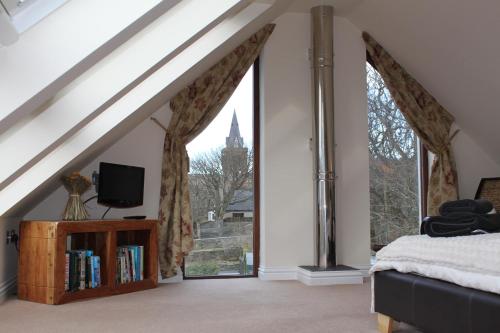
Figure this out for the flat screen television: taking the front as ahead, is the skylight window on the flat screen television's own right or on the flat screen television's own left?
on the flat screen television's own right

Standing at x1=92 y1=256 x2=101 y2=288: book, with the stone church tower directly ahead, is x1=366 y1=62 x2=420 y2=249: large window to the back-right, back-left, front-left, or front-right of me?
front-right

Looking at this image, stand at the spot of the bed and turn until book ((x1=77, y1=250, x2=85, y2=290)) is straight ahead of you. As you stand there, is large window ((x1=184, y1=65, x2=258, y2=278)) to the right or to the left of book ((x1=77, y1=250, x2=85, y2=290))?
right

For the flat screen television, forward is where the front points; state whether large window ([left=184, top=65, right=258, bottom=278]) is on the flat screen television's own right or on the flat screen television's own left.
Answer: on the flat screen television's own left

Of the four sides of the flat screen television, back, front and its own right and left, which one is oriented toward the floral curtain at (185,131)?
left

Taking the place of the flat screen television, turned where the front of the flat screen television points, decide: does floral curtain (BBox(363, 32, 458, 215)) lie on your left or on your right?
on your left

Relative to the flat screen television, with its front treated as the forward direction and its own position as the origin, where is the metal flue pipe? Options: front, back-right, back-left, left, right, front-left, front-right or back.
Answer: front-left

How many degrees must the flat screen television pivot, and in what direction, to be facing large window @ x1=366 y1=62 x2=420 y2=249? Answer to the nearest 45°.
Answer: approximately 45° to its left

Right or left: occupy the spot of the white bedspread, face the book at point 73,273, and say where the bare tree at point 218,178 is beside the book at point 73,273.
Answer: right

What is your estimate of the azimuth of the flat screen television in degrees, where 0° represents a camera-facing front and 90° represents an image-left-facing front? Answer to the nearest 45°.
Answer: approximately 315°
